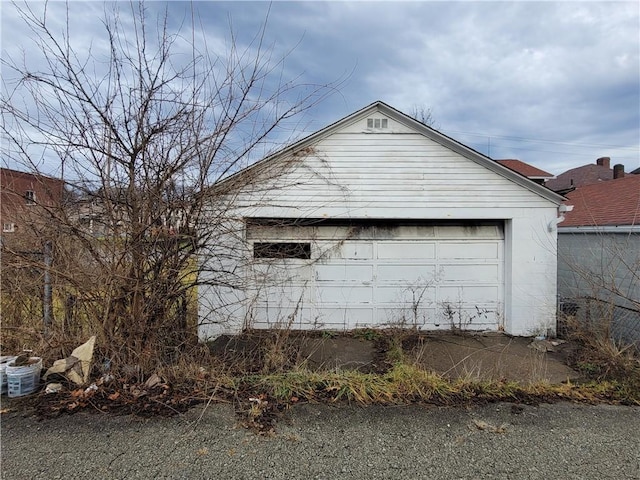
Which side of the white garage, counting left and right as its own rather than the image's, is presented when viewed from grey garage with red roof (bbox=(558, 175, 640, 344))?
left

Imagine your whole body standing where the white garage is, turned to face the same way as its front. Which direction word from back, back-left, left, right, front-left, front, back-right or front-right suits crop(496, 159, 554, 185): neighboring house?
back-left

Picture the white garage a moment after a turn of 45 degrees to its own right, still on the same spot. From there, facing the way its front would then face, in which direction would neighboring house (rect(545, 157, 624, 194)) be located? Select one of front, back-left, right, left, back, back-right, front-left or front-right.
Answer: back

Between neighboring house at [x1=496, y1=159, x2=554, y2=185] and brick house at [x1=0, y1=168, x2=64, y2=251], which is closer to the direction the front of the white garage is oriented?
the brick house

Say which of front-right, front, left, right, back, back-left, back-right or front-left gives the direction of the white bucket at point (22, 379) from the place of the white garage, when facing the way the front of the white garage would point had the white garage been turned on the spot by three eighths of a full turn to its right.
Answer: left

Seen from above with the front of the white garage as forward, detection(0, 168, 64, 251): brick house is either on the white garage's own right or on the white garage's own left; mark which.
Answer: on the white garage's own right

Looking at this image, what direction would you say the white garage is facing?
toward the camera
